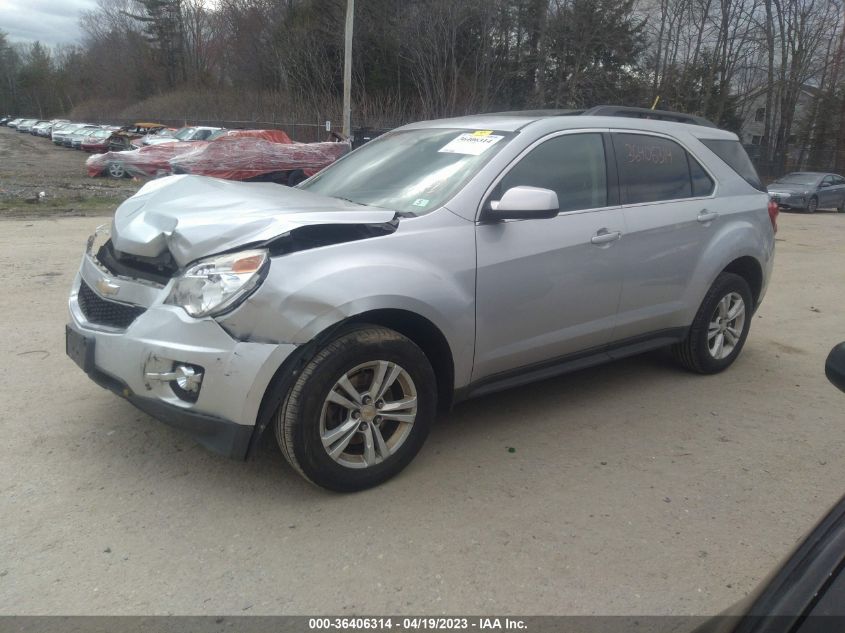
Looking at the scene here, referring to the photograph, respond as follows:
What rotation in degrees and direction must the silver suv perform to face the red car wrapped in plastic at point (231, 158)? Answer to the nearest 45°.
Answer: approximately 135° to its right

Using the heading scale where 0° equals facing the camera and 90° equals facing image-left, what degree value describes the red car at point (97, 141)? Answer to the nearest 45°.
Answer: approximately 45°

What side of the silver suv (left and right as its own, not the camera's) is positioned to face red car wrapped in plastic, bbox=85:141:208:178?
right

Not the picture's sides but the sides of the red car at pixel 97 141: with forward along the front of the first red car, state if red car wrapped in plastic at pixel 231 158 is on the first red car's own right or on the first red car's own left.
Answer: on the first red car's own left

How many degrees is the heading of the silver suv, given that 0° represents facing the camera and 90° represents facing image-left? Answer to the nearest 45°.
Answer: approximately 45°

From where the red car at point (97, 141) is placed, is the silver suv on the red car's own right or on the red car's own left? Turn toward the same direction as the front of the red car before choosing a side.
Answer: on the red car's own left
